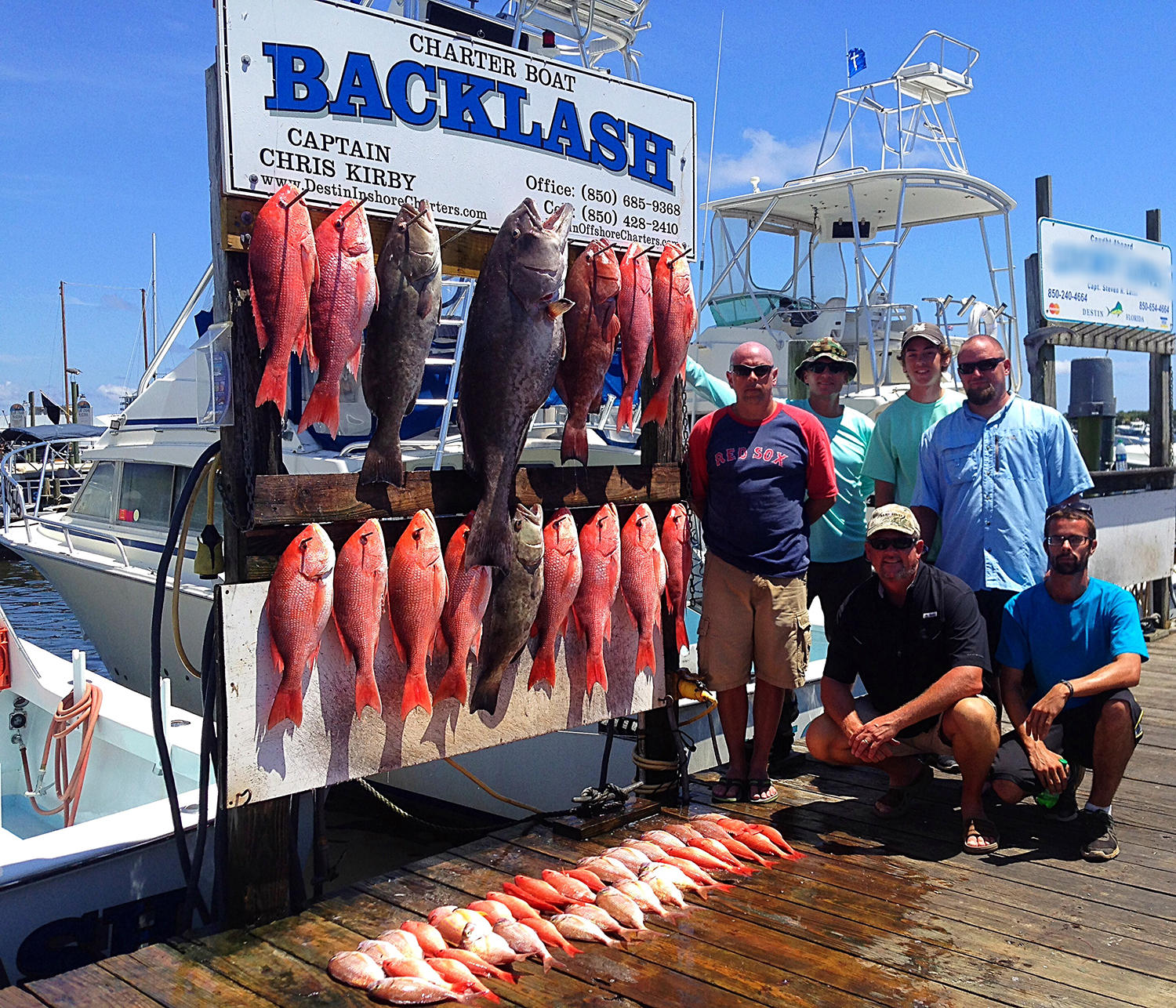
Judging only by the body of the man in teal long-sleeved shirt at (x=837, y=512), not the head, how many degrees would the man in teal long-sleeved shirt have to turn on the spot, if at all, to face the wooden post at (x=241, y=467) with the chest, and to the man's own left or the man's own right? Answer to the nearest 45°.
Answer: approximately 45° to the man's own right

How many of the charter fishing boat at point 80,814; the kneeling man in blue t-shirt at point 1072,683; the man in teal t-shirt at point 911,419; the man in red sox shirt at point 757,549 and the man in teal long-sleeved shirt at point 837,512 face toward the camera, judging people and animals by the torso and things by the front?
4

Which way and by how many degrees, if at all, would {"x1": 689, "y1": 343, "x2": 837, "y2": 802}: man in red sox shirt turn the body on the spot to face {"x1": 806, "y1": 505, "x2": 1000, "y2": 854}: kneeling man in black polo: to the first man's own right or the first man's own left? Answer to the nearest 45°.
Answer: approximately 45° to the first man's own left

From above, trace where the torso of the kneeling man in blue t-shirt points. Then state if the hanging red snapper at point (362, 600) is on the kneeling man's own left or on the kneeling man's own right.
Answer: on the kneeling man's own right

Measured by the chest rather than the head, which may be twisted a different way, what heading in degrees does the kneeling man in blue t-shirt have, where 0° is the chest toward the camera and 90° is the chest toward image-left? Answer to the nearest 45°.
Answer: approximately 0°

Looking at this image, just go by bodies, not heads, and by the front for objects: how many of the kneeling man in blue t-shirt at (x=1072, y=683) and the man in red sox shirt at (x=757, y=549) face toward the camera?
2

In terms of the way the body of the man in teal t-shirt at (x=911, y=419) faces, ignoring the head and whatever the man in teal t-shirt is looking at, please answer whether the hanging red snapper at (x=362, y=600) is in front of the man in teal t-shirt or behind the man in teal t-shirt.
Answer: in front

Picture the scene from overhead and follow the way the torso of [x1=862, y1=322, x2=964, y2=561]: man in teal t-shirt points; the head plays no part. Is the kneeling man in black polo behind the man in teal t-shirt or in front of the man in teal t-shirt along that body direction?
in front
